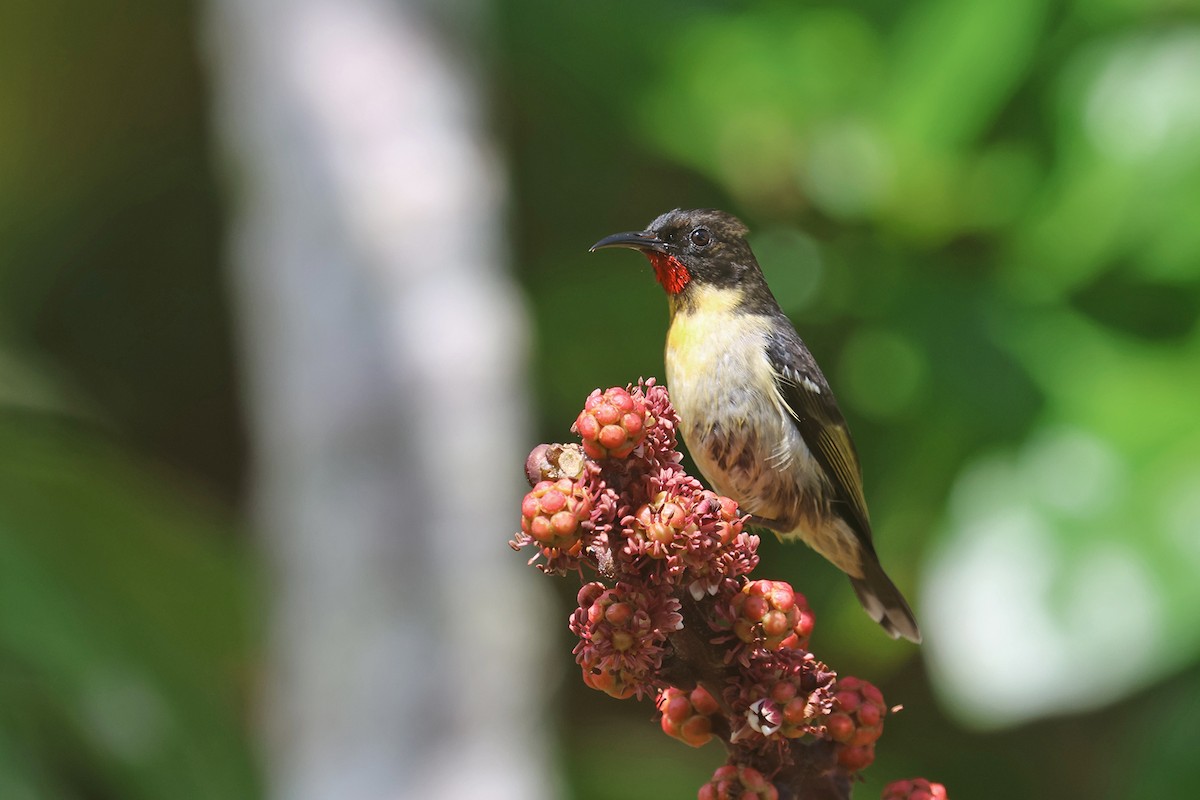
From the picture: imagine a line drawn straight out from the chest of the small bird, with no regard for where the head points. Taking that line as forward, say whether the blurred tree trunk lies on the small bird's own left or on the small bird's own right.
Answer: on the small bird's own right

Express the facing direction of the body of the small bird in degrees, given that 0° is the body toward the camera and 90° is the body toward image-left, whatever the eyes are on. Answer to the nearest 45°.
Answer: approximately 45°
